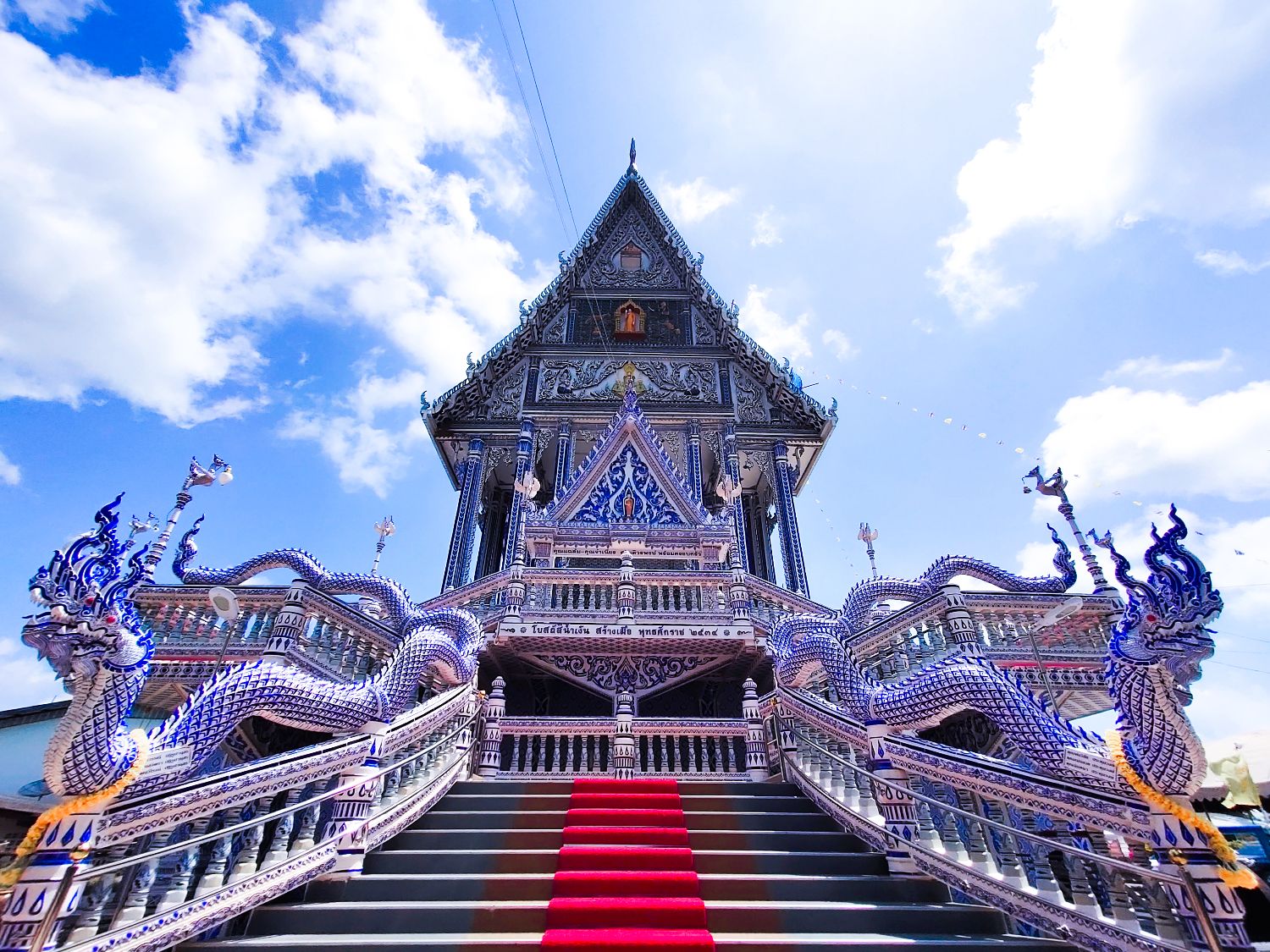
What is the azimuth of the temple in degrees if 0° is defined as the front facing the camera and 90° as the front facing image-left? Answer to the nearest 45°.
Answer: approximately 0°

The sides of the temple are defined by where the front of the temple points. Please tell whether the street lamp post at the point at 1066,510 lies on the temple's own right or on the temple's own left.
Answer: on the temple's own left
